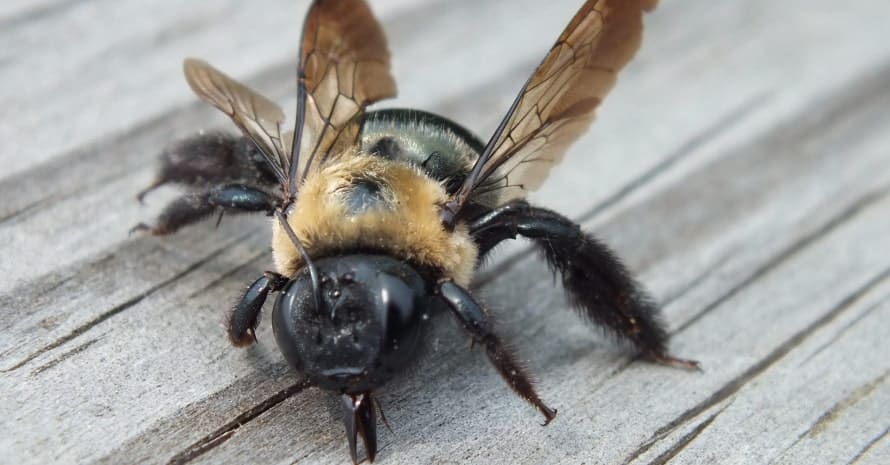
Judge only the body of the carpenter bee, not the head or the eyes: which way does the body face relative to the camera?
toward the camera
